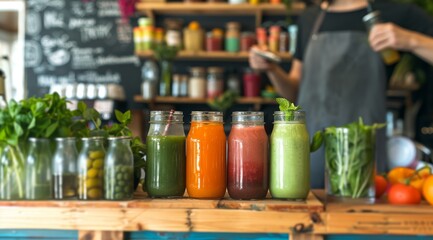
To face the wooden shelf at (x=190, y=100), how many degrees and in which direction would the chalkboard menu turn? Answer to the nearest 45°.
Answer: approximately 45° to its left

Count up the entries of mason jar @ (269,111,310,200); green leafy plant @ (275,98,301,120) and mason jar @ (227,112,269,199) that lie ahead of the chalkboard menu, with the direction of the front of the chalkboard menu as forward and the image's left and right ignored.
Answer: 3

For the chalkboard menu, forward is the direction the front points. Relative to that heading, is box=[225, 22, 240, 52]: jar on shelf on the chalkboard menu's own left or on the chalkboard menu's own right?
on the chalkboard menu's own left

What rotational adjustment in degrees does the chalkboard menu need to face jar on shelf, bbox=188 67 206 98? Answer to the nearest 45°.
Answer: approximately 45° to its left

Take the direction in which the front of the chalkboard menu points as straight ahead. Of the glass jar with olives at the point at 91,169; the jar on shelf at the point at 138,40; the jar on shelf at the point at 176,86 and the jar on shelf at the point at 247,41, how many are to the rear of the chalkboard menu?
0

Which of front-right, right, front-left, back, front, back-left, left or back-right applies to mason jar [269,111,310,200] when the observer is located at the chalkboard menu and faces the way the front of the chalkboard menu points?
front

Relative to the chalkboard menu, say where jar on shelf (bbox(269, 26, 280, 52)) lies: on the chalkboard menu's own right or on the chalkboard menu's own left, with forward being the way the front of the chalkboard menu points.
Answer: on the chalkboard menu's own left

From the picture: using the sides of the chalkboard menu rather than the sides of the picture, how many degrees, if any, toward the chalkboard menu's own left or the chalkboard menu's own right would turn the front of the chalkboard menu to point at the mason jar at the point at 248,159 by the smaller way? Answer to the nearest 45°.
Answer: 0° — it already faces it

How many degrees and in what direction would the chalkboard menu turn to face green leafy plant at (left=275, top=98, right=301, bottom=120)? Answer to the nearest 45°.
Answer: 0° — it already faces it

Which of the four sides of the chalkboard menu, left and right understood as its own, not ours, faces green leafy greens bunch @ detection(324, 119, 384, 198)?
front

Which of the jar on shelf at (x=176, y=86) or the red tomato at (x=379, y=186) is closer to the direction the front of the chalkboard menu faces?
the red tomato

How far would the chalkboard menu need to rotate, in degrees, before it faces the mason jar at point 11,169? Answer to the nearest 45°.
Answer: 0° — it already faces it

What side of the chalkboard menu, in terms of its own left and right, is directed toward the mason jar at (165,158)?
front

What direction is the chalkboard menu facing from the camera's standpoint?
toward the camera

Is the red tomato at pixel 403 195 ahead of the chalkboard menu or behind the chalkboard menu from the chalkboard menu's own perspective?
ahead

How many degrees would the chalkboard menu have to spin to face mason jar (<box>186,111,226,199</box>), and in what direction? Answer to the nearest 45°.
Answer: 0° — it already faces it

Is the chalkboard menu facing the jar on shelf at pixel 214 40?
no

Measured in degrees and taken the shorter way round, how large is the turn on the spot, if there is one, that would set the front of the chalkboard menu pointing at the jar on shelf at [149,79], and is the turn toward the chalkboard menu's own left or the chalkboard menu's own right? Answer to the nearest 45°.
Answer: approximately 45° to the chalkboard menu's own left

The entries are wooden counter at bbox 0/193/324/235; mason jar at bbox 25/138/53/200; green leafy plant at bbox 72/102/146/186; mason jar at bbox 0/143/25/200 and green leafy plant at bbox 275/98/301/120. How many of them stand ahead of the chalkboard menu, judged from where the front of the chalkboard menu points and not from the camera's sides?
5
